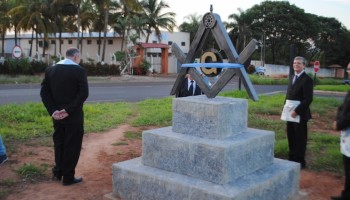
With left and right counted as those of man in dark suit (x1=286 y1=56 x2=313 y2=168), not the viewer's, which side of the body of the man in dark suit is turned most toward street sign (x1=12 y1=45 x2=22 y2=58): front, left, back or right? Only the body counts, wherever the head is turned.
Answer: right

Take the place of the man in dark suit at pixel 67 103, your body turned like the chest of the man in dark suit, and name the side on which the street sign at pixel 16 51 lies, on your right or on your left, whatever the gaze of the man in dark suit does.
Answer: on your left

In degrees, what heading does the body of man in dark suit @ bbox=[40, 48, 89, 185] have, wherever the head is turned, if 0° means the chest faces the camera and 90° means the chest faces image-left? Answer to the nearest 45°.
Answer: approximately 225°

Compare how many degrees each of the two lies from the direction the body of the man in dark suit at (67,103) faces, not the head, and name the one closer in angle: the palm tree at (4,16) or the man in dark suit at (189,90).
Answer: the man in dark suit

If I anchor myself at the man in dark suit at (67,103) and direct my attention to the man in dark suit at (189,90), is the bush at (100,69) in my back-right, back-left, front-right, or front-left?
front-left

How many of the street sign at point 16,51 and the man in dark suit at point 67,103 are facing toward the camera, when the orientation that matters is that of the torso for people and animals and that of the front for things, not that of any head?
1

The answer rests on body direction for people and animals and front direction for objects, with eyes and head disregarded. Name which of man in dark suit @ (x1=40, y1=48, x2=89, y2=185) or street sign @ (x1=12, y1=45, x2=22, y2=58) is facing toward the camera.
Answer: the street sign

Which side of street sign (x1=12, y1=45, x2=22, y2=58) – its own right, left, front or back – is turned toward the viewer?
front

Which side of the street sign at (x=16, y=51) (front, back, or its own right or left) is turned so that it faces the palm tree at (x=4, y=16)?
back

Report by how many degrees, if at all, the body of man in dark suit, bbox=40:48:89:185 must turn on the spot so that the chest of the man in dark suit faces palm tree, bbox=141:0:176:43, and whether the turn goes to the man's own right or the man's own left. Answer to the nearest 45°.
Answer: approximately 45° to the man's own left

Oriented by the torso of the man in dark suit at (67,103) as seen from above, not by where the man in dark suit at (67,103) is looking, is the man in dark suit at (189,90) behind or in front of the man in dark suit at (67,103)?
in front

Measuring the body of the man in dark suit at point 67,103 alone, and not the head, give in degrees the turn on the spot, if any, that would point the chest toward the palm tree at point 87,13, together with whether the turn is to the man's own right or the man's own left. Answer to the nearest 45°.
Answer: approximately 45° to the man's own left

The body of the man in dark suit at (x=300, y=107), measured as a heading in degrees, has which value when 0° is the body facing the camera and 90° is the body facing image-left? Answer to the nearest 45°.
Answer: approximately 45°

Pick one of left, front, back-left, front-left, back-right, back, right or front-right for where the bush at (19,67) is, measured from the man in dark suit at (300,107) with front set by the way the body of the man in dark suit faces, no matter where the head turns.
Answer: right

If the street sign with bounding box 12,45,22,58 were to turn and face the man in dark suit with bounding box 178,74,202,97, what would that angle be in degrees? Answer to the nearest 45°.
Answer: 0° — it already faces them

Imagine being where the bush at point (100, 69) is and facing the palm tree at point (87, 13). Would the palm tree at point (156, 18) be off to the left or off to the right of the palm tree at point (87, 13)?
right
